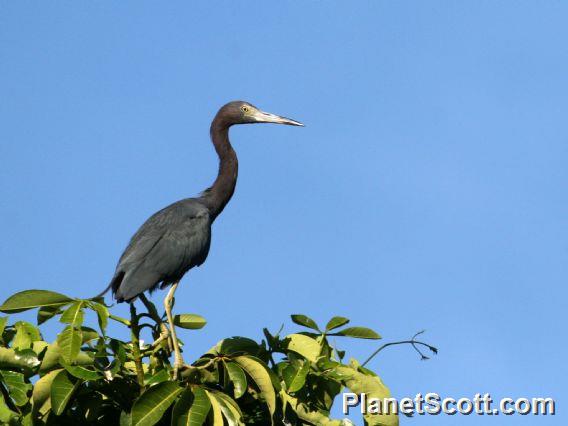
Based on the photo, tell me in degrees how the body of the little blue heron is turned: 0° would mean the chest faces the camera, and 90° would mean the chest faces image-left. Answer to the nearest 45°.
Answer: approximately 270°
